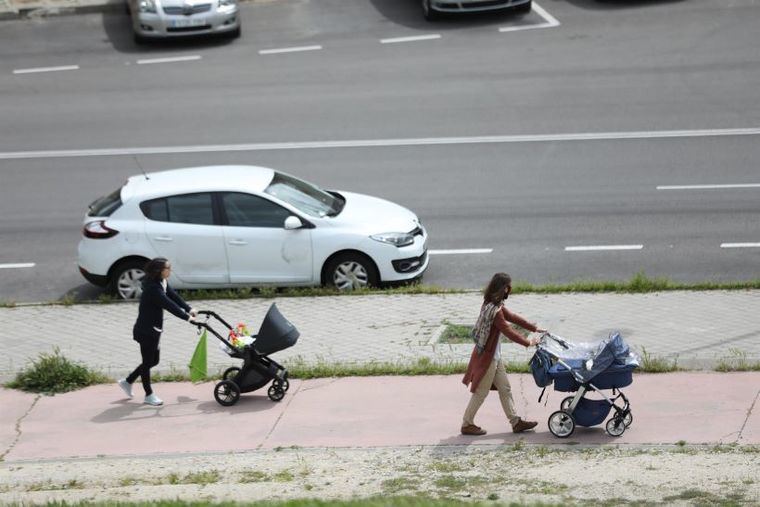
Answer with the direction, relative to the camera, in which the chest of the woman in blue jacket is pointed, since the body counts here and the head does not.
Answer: to the viewer's right

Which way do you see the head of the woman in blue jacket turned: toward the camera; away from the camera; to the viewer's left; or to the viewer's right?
to the viewer's right

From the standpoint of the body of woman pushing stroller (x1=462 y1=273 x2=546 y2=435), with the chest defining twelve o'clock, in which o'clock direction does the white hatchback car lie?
The white hatchback car is roughly at 8 o'clock from the woman pushing stroller.

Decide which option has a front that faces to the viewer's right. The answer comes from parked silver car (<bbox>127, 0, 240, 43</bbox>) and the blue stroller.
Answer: the blue stroller

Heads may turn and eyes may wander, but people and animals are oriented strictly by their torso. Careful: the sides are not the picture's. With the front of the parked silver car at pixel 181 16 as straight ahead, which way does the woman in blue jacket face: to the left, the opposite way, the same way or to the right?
to the left

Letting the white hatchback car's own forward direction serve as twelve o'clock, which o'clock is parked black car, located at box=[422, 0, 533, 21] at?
The parked black car is roughly at 10 o'clock from the white hatchback car.

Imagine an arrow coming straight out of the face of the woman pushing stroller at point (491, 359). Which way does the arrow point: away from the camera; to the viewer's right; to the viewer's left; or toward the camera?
to the viewer's right

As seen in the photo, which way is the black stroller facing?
to the viewer's right

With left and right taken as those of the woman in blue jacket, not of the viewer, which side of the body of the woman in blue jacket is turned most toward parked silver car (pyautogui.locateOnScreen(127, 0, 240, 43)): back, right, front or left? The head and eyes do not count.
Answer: left

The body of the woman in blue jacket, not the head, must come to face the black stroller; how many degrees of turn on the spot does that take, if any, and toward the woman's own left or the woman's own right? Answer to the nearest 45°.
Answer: approximately 45° to the woman's own right

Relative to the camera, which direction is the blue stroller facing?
to the viewer's right

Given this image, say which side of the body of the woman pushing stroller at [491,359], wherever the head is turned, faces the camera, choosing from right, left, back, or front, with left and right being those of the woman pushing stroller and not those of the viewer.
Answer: right

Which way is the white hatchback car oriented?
to the viewer's right

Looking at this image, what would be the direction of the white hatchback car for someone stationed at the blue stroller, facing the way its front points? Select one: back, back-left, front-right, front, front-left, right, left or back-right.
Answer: back-left

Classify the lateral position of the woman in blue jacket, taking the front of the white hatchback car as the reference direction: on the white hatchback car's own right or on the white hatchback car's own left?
on the white hatchback car's own right

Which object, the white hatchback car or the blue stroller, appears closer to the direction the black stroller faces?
the blue stroller

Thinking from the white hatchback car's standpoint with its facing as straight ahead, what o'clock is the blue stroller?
The blue stroller is roughly at 2 o'clock from the white hatchback car.

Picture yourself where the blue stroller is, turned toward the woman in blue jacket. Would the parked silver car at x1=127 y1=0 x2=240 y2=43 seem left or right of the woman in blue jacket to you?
right
